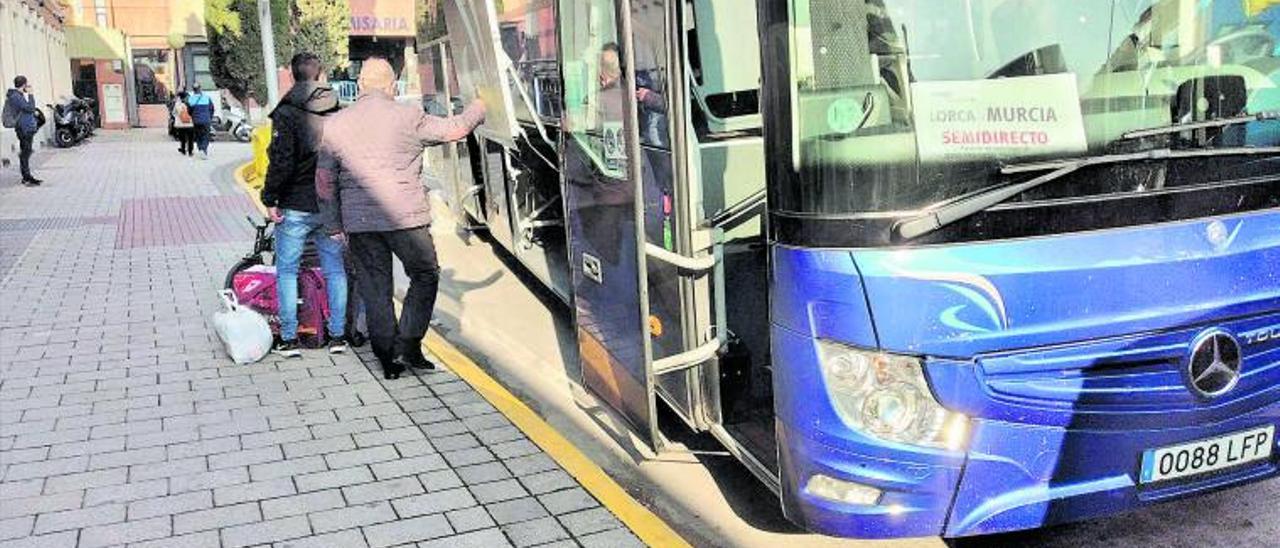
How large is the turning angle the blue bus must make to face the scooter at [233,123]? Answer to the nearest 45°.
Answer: approximately 180°

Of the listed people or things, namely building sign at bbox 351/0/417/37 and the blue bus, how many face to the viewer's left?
0

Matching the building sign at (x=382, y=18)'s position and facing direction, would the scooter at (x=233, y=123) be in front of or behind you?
in front

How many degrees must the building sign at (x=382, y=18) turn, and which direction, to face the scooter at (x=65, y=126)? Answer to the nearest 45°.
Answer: approximately 45° to its right

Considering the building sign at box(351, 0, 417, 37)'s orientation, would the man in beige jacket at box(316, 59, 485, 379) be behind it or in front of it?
in front

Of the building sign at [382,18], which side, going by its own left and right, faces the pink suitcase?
front

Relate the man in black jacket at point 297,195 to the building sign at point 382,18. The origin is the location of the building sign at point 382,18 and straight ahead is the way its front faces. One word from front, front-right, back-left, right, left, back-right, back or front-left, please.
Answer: front

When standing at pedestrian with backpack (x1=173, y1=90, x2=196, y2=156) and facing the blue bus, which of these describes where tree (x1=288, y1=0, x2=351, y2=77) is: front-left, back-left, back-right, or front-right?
back-left

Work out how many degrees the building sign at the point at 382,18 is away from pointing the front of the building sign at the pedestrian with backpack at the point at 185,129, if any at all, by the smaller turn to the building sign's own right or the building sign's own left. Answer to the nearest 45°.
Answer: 0° — it already faces them

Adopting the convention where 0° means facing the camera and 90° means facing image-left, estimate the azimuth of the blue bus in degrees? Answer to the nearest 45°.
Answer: approximately 315°

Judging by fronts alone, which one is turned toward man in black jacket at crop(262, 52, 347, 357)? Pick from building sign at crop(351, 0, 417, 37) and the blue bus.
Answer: the building sign

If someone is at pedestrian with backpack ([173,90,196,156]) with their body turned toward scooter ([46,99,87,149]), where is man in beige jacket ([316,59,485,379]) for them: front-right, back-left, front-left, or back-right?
back-left

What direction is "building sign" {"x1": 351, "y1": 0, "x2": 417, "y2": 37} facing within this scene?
toward the camera

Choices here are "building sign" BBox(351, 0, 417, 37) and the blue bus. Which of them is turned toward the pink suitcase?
the building sign
